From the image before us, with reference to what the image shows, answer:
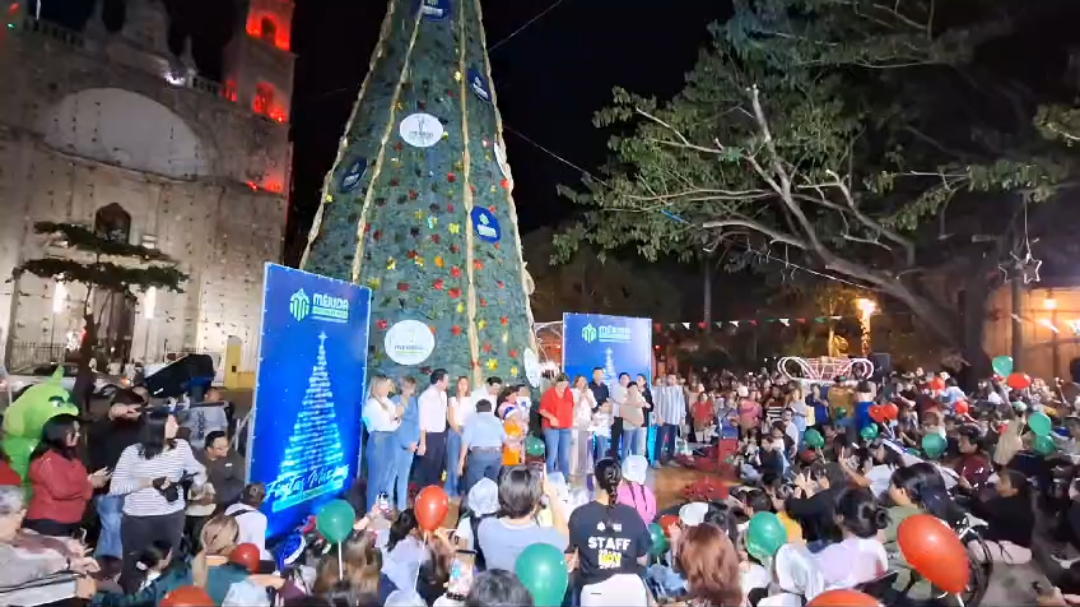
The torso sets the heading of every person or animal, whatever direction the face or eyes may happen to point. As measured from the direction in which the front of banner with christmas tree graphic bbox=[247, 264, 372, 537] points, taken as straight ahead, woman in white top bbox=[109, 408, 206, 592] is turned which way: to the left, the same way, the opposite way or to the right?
the same way

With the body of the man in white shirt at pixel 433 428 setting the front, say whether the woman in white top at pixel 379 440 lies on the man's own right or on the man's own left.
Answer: on the man's own right

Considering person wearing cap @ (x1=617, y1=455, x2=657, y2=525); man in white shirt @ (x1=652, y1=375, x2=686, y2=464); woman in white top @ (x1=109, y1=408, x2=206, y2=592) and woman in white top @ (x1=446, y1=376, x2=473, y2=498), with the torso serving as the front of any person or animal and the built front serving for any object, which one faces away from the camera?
the person wearing cap

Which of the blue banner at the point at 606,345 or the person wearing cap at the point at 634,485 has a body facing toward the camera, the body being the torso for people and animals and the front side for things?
the blue banner

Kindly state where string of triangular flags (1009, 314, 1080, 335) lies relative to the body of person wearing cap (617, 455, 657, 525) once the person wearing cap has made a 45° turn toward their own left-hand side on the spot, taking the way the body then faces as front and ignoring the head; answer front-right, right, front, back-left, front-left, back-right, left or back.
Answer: right

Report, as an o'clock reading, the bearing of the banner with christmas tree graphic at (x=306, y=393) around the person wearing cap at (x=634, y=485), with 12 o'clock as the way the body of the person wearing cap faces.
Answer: The banner with christmas tree graphic is roughly at 10 o'clock from the person wearing cap.

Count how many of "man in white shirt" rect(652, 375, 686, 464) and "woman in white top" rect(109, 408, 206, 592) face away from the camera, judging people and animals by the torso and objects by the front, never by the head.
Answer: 0

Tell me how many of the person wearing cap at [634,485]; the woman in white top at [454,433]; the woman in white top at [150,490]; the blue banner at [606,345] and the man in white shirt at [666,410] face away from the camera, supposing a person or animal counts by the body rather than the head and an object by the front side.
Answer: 1

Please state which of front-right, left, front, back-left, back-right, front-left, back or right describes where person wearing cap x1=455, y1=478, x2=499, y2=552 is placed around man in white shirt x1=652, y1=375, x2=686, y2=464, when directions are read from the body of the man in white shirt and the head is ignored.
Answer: front

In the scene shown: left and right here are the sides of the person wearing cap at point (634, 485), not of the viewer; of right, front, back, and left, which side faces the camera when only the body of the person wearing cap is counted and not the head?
back

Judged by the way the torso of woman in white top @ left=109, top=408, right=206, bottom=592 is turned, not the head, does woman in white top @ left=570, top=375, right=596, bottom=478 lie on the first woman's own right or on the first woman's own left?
on the first woman's own left

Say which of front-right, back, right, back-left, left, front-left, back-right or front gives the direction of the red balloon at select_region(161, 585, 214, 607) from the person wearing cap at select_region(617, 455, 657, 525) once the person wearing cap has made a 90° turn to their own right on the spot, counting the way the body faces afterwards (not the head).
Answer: back-right

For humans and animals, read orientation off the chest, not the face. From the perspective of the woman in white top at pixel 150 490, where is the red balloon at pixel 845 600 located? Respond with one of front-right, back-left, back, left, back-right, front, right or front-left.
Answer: front

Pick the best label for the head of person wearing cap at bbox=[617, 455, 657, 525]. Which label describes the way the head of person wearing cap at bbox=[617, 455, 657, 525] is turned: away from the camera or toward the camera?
away from the camera

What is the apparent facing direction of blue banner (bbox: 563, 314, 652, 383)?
toward the camera

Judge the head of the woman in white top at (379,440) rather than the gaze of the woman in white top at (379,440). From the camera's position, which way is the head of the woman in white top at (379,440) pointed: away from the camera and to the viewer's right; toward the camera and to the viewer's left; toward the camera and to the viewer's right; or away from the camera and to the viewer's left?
toward the camera and to the viewer's right

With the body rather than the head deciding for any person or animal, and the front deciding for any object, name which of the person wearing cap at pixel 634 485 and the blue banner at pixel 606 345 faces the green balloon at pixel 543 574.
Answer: the blue banner

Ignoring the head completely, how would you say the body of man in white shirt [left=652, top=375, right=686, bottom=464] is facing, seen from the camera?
toward the camera

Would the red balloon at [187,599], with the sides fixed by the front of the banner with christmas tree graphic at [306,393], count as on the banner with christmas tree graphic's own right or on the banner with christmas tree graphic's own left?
on the banner with christmas tree graphic's own right
